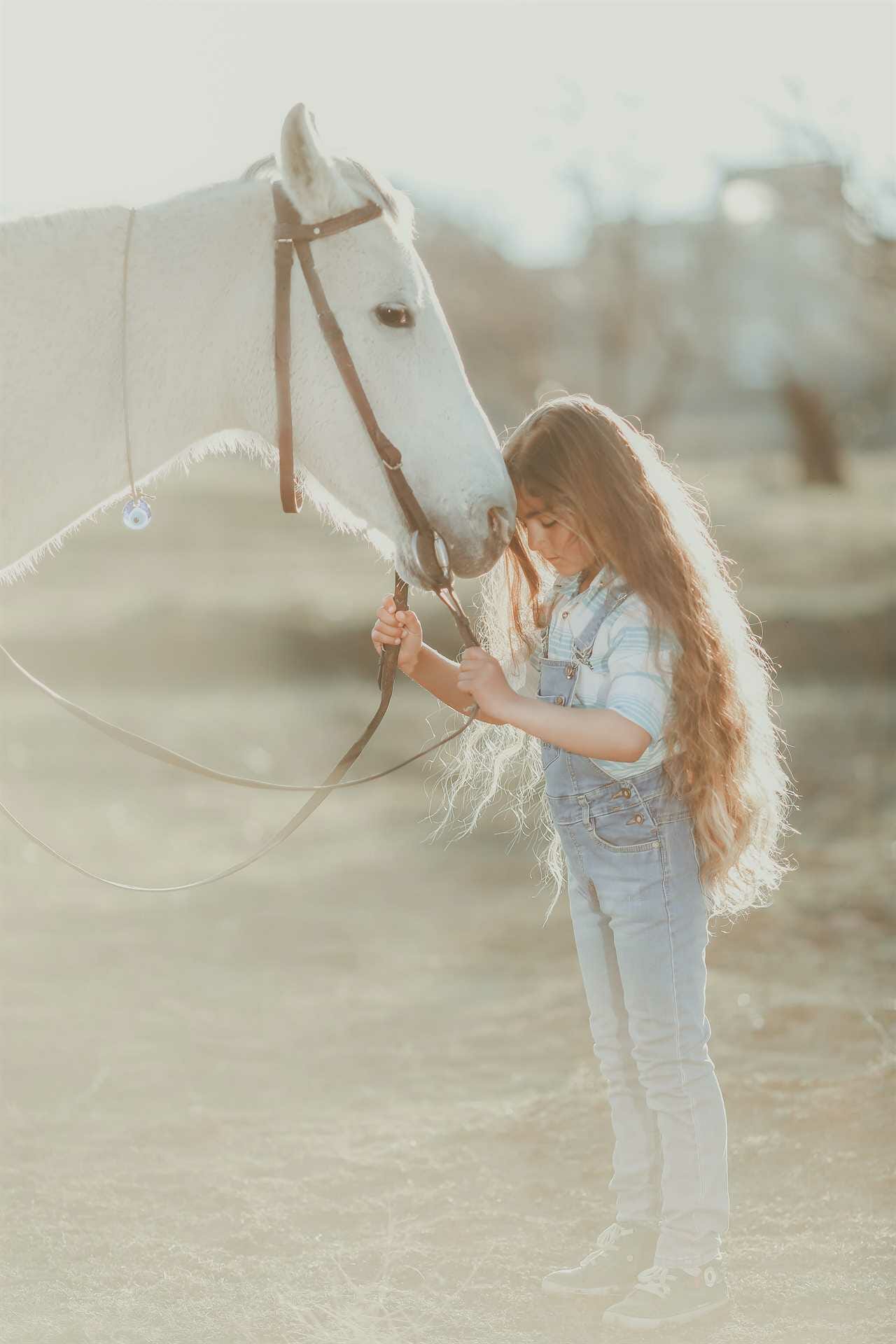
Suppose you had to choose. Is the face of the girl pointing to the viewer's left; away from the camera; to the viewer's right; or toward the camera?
to the viewer's left

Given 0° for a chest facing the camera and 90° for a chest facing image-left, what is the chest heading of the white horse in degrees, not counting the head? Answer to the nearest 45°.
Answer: approximately 270°
